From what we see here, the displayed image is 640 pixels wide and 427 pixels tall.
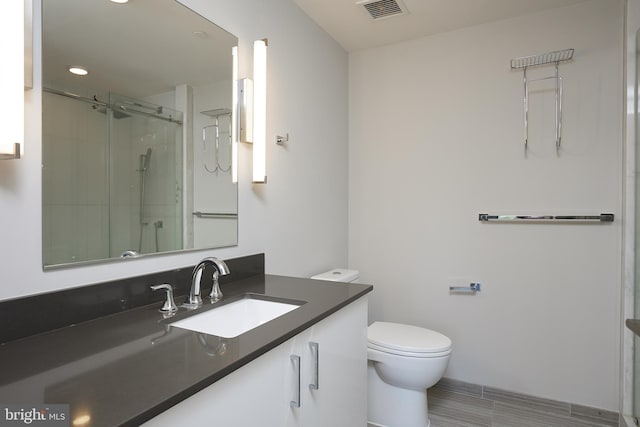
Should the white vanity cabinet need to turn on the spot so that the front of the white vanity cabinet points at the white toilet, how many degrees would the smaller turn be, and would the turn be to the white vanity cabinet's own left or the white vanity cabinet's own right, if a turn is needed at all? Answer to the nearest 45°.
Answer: approximately 90° to the white vanity cabinet's own left

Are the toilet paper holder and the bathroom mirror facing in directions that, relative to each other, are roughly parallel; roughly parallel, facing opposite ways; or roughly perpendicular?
roughly perpendicular

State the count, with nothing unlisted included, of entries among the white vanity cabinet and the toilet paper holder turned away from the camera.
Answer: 0

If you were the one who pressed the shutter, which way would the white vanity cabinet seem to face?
facing the viewer and to the right of the viewer

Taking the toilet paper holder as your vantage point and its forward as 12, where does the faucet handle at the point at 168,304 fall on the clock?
The faucet handle is roughly at 1 o'clock from the toilet paper holder.

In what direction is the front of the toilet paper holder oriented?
toward the camera

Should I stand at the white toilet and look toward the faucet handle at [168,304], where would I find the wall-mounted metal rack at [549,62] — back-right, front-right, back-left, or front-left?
back-left

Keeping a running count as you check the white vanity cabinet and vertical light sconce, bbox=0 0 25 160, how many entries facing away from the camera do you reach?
0

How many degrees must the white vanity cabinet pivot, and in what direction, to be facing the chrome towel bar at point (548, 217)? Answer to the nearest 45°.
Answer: approximately 90° to its left

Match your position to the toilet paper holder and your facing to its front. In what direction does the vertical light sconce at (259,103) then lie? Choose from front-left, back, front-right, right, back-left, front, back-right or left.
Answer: front-right

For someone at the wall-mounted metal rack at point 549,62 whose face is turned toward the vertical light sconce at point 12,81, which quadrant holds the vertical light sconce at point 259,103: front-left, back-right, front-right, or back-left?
front-right
